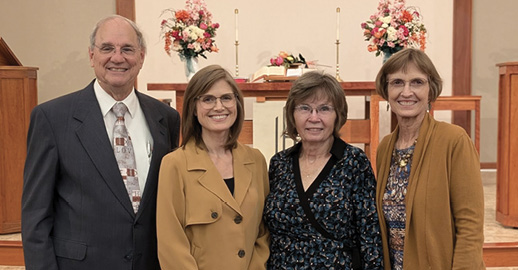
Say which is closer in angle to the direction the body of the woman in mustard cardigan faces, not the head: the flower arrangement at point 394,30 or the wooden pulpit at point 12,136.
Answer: the wooden pulpit

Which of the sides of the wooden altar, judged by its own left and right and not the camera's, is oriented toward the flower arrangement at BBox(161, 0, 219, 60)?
right

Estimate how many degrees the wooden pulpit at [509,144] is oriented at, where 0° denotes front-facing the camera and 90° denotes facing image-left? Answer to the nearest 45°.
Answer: approximately 0°

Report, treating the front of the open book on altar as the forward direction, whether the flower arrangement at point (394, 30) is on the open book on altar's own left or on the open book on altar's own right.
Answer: on the open book on altar's own left

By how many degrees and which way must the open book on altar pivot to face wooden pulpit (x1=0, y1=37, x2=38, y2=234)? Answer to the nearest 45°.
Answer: approximately 90° to its right

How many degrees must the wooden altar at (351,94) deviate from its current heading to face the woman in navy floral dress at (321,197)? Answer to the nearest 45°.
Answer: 0° — it already faces them

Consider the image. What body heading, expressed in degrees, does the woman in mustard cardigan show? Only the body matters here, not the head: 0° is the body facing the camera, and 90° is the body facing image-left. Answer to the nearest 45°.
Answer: approximately 45°

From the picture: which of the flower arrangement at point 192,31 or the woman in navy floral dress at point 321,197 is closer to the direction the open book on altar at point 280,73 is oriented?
the woman in navy floral dress

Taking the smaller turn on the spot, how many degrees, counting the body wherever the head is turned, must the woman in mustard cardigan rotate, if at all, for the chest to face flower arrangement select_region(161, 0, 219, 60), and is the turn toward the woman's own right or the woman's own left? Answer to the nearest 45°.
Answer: approximately 90° to the woman's own right

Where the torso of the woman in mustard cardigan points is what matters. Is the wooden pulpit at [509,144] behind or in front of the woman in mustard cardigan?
behind

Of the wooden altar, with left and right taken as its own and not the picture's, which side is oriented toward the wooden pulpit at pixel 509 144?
left

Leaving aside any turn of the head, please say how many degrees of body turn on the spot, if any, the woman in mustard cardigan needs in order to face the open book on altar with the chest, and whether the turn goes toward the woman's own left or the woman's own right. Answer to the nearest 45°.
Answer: approximately 90° to the woman's own right
